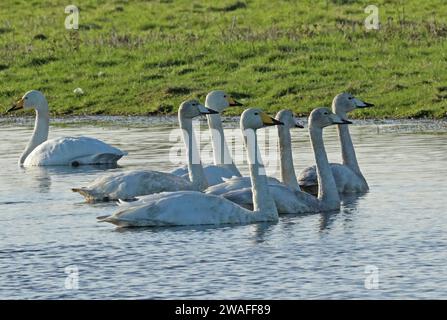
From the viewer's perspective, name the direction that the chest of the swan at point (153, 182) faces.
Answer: to the viewer's right

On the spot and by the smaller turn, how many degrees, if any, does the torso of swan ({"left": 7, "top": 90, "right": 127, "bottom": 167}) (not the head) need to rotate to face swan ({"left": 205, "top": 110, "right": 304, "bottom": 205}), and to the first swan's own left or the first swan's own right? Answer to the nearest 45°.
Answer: approximately 135° to the first swan's own left

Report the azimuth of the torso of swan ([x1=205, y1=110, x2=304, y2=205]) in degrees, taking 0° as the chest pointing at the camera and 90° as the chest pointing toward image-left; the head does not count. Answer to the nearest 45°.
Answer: approximately 270°

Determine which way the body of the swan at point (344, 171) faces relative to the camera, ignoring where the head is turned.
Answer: to the viewer's right

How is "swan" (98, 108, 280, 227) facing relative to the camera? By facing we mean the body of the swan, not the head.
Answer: to the viewer's right

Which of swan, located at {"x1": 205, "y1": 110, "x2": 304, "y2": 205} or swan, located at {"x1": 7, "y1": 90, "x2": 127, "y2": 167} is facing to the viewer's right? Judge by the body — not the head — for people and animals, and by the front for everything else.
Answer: swan, located at {"x1": 205, "y1": 110, "x2": 304, "y2": 205}

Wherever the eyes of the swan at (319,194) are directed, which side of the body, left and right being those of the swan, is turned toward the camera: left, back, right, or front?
right

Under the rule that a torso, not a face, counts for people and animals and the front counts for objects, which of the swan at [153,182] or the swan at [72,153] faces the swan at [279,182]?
the swan at [153,182]

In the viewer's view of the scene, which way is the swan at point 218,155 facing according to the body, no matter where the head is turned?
to the viewer's right

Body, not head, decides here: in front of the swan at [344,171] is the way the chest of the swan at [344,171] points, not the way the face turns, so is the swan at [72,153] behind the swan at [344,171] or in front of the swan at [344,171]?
behind
